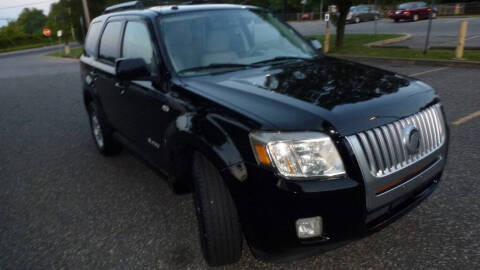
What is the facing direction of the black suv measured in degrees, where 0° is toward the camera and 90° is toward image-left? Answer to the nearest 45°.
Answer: approximately 315°

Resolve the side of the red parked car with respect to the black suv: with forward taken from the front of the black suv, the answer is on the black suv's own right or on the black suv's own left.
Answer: on the black suv's own left
